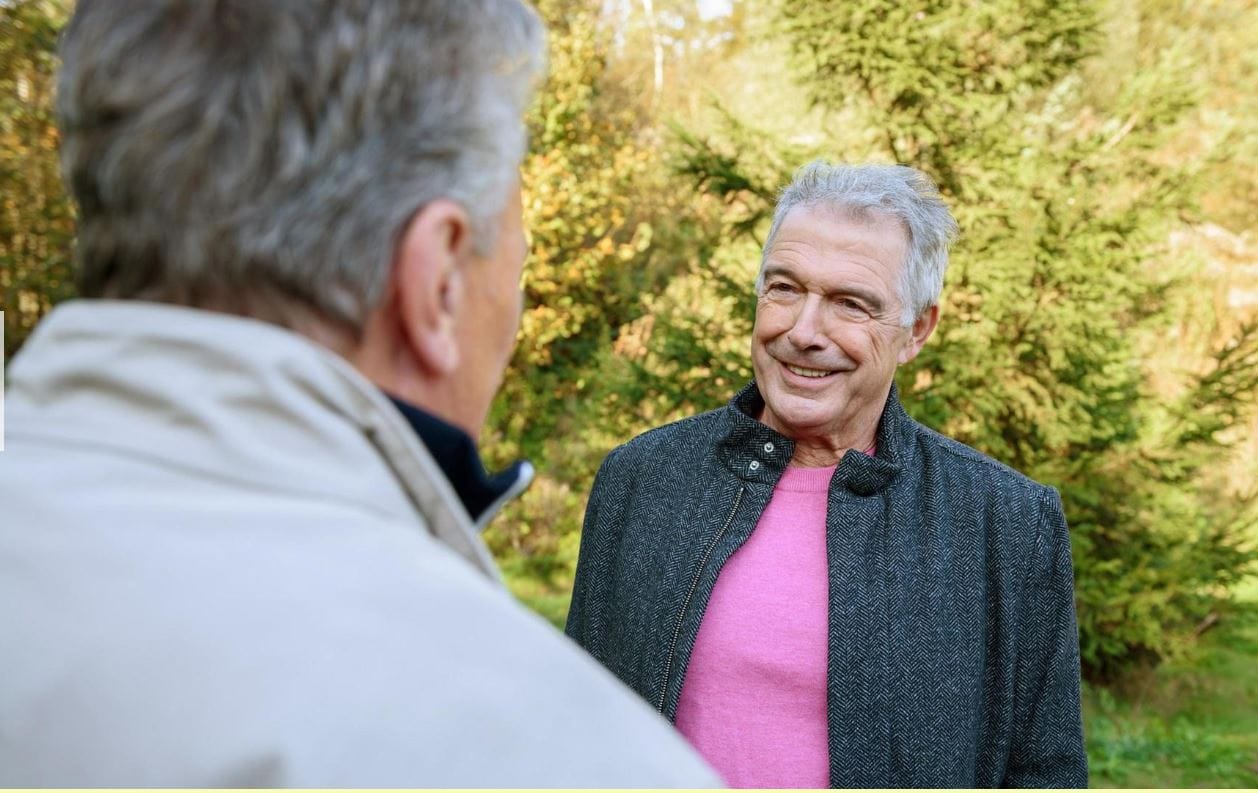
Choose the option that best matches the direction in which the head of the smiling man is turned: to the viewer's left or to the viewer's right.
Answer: to the viewer's left

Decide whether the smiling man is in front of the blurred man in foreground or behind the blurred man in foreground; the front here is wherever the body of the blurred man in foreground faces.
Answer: in front

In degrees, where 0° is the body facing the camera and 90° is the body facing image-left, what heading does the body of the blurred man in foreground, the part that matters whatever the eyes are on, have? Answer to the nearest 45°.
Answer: approximately 225°

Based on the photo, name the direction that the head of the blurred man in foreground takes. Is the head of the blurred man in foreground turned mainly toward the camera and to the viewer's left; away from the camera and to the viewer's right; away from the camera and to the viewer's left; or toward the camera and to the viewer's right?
away from the camera and to the viewer's right
